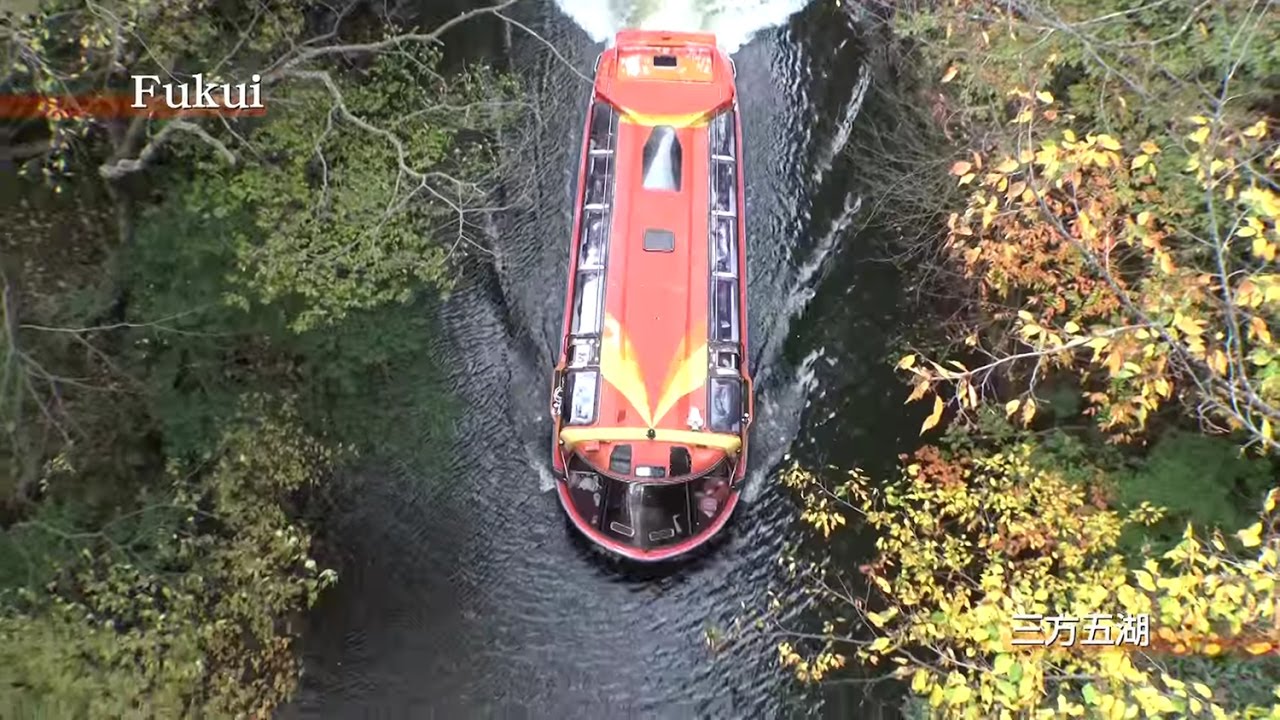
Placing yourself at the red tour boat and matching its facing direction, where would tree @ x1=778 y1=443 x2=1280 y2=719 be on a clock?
The tree is roughly at 10 o'clock from the red tour boat.

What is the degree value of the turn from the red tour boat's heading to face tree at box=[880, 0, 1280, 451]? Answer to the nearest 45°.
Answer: approximately 45° to its left

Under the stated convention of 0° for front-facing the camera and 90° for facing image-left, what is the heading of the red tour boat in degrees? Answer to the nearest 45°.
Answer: approximately 0°
